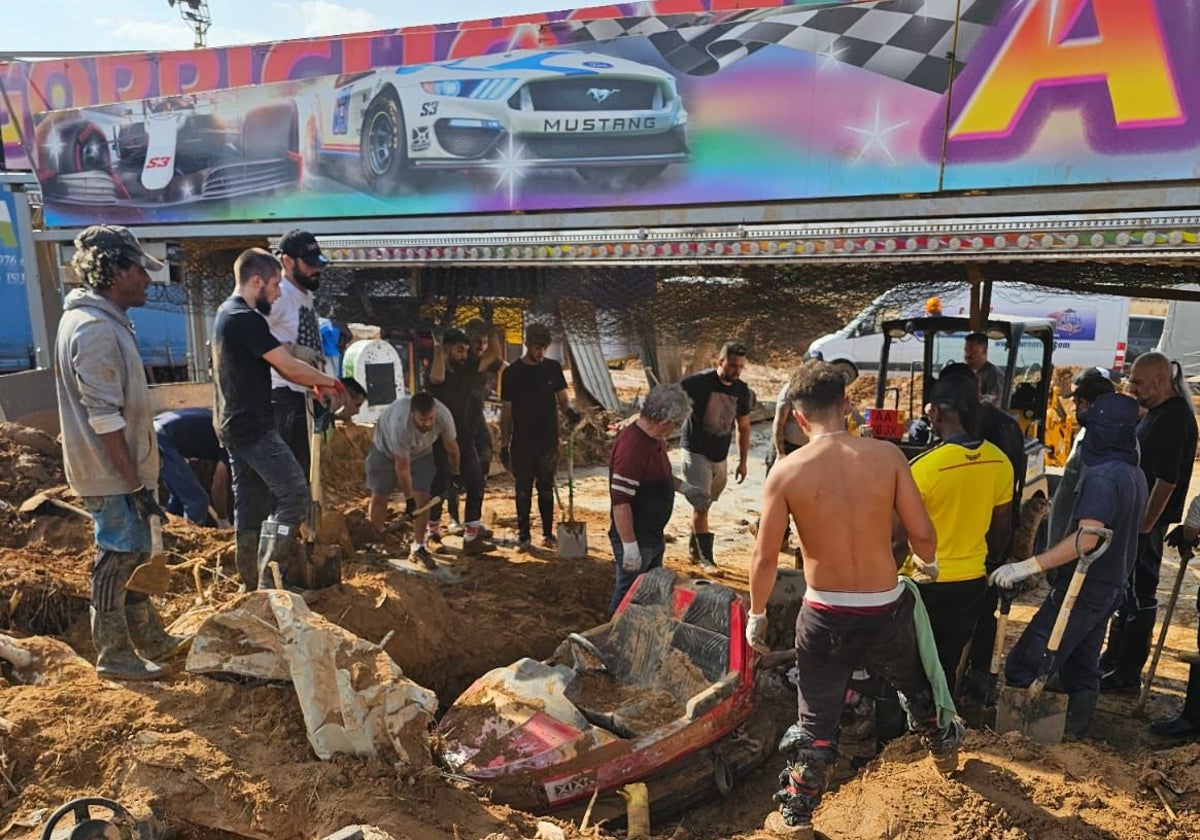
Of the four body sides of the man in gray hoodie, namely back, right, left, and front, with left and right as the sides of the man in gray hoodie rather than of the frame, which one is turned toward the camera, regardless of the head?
right

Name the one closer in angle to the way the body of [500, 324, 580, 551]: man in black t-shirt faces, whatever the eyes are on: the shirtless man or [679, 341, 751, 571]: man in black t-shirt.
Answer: the shirtless man

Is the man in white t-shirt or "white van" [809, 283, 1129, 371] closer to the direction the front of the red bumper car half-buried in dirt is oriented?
the man in white t-shirt

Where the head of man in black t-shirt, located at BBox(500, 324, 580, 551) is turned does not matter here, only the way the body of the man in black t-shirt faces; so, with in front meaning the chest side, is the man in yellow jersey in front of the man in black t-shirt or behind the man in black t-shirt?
in front

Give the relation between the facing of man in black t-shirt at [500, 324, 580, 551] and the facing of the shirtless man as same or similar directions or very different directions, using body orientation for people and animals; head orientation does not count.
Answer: very different directions

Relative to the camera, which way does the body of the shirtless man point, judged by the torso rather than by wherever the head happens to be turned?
away from the camera

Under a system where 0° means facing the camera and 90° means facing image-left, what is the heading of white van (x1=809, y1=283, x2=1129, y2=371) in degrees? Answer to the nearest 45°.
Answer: approximately 90°

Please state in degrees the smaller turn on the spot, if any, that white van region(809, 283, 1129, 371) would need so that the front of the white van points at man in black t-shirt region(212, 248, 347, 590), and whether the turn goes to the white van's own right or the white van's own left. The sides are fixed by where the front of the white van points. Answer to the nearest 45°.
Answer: approximately 90° to the white van's own left

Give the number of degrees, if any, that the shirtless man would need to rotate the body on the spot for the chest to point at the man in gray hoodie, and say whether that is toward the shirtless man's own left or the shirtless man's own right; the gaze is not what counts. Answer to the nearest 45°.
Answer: approximately 90° to the shirtless man's own left

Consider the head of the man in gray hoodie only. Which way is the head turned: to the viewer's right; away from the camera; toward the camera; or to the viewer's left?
to the viewer's right

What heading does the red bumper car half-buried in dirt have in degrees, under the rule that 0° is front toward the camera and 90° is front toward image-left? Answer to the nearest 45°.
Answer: approximately 45°

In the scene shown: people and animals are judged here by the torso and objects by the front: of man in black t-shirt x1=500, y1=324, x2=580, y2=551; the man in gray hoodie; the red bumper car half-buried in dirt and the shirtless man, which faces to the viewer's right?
the man in gray hoodie
